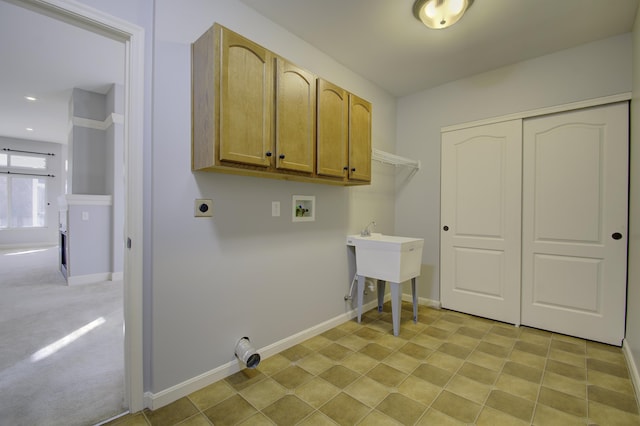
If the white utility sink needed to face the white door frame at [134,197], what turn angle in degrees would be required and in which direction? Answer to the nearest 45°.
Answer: approximately 90° to its right

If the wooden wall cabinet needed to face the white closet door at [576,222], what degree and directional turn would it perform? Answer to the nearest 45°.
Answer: approximately 45° to its left

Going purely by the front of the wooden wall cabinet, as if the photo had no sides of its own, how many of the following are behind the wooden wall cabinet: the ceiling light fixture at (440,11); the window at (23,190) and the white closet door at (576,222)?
1

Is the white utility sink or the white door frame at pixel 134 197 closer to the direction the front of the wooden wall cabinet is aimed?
the white utility sink

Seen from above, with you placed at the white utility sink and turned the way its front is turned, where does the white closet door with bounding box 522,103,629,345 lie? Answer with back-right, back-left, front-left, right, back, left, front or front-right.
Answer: front-left

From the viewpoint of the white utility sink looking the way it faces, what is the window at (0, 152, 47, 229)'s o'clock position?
The window is roughly at 5 o'clock from the white utility sink.

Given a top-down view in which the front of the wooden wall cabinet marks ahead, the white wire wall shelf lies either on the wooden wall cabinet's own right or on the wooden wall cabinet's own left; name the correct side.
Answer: on the wooden wall cabinet's own left

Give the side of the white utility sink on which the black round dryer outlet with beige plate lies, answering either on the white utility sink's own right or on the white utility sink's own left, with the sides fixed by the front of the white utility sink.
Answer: on the white utility sink's own right

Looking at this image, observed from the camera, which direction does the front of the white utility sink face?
facing the viewer and to the right of the viewer

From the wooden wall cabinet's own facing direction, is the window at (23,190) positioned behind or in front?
behind

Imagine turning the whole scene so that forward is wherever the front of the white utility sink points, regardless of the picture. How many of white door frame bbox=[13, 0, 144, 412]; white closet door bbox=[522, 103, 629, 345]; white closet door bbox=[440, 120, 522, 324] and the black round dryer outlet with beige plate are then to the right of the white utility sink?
2

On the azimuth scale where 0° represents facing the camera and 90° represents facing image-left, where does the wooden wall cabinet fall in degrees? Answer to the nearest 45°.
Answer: approximately 315°
